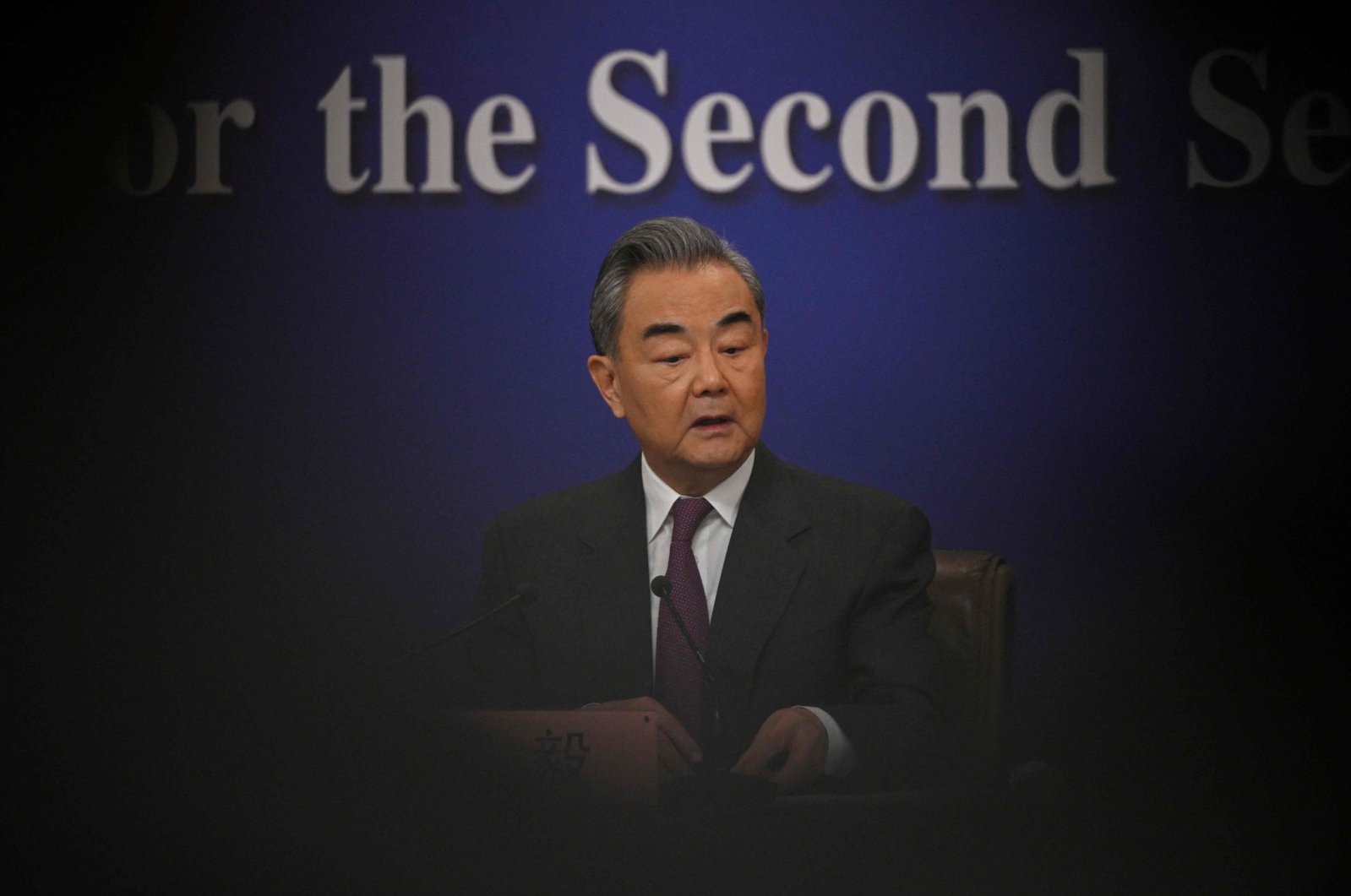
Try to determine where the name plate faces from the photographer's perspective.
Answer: facing the viewer

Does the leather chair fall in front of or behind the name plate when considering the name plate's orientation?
behind

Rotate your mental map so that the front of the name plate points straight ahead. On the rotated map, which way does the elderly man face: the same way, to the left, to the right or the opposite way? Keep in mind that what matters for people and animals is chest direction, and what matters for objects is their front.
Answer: the same way

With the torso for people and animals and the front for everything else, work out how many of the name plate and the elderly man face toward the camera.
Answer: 2

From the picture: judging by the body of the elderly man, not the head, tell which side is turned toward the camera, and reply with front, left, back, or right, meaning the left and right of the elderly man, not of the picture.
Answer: front
